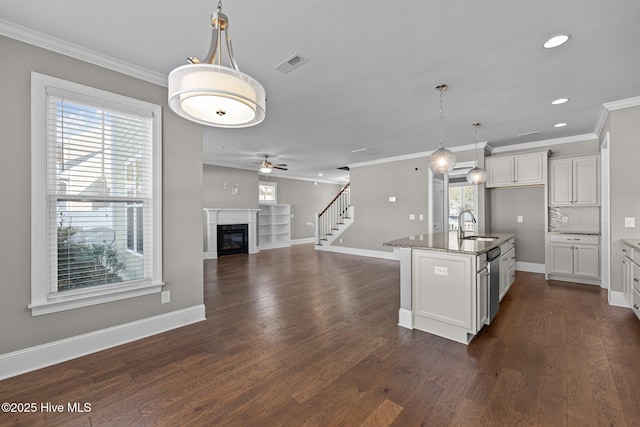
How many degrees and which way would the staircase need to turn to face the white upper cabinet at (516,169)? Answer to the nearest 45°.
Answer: approximately 135° to its left

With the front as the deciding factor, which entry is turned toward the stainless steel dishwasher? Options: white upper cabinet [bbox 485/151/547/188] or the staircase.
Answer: the white upper cabinet

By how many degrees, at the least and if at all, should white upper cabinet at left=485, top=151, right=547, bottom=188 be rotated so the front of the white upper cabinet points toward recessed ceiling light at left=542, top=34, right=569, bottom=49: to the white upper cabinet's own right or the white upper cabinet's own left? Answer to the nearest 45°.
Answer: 0° — it already faces it

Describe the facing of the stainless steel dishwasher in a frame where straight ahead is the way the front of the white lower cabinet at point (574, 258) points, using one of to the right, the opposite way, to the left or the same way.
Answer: to the left

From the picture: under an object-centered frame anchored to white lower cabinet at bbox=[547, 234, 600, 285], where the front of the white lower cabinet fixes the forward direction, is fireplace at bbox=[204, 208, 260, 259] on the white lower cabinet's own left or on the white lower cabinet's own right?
on the white lower cabinet's own right

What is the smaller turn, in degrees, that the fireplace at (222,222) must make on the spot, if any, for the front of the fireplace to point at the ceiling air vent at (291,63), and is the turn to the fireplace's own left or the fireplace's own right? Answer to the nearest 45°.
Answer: approximately 45° to the fireplace's own right

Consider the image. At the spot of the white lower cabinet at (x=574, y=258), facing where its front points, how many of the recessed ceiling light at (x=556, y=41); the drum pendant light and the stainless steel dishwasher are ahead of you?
3

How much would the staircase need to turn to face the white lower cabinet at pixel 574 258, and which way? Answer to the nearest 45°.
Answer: approximately 135° to its left

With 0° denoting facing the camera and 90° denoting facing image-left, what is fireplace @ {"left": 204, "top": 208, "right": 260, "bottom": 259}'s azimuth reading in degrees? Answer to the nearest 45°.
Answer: approximately 315°

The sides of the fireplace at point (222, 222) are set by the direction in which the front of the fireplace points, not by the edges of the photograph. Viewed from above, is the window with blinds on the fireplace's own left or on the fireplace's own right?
on the fireplace's own right
